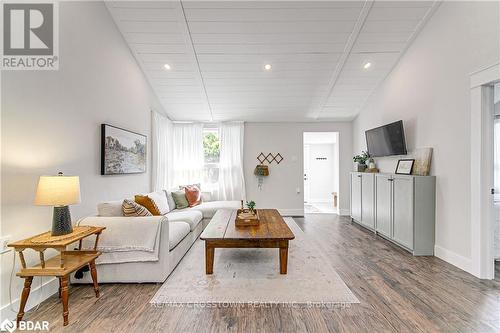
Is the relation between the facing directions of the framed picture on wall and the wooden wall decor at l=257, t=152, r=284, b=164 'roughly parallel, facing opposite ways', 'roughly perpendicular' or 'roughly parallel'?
roughly perpendicular

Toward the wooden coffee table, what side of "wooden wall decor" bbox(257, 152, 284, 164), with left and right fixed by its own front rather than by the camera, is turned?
front

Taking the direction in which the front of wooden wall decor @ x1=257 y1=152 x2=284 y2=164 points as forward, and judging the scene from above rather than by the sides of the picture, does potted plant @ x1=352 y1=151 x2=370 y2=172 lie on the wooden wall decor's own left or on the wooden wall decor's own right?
on the wooden wall decor's own left

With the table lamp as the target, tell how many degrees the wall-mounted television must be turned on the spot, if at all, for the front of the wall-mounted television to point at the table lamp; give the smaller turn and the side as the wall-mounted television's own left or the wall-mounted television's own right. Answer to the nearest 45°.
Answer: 0° — it already faces it

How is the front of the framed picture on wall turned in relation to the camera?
facing the viewer and to the right of the viewer

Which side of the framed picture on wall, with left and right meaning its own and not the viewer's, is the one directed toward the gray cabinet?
front

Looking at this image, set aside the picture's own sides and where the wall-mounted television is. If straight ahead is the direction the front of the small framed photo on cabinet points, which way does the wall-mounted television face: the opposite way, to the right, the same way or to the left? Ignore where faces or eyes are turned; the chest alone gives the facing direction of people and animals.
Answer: the same way

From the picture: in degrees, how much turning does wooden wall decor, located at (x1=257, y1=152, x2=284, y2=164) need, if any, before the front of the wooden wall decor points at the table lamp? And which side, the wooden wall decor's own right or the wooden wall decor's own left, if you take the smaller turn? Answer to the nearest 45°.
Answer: approximately 45° to the wooden wall decor's own right

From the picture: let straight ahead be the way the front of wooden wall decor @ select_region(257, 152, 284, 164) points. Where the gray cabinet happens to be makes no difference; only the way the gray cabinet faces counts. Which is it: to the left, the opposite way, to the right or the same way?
to the right

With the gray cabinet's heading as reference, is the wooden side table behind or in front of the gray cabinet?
in front

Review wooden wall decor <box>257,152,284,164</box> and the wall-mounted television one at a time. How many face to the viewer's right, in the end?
0

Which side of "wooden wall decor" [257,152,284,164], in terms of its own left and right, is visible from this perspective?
front

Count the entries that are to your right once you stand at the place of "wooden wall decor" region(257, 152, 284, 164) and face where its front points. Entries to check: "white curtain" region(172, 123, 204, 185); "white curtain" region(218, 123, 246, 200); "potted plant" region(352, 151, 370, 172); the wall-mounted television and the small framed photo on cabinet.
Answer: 2

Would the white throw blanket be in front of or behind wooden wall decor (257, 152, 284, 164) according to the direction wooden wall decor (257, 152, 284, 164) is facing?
in front

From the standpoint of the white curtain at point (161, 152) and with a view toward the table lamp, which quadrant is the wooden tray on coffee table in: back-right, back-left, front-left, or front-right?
front-left

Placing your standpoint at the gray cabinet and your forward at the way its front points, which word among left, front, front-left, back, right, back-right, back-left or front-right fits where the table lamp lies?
front

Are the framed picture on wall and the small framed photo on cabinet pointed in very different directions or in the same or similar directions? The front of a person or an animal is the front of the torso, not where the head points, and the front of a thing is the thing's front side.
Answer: very different directions

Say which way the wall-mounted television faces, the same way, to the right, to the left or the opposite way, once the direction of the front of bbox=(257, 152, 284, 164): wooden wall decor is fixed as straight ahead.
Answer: to the right

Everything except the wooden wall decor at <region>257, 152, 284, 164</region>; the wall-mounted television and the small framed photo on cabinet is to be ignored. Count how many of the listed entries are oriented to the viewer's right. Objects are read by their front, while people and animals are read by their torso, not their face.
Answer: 0

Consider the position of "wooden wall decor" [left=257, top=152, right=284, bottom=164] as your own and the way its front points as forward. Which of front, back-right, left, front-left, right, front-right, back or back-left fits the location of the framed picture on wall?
front-right

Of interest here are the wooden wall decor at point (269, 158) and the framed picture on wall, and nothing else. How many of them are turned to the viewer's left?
0

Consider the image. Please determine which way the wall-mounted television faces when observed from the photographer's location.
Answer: facing the viewer and to the left of the viewer

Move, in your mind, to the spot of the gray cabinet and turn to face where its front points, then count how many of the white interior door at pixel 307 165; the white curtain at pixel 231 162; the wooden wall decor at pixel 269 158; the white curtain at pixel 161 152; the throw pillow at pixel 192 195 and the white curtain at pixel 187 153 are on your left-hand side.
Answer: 0

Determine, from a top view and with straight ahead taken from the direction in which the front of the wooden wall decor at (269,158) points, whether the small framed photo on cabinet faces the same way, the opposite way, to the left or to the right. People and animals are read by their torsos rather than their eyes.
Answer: to the right
